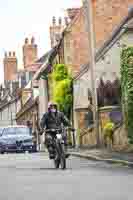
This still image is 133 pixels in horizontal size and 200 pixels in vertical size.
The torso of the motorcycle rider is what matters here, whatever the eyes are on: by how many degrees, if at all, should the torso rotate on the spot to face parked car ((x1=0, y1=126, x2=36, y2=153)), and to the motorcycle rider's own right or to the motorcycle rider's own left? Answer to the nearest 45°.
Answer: approximately 180°

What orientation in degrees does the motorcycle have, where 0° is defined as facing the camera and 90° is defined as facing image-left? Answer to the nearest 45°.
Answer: approximately 0°

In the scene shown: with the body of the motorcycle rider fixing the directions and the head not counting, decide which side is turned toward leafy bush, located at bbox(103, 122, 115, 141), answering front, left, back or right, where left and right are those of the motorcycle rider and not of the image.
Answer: back

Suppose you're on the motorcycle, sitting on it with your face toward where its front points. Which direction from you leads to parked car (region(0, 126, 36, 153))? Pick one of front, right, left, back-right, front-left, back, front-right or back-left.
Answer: back

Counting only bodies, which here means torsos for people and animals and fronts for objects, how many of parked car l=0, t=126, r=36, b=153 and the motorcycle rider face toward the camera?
2

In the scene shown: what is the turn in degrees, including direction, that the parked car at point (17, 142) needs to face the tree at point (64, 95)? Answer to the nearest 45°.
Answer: approximately 135° to its left

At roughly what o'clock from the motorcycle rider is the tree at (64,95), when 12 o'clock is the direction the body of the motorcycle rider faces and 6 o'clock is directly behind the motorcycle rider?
The tree is roughly at 6 o'clock from the motorcycle rider.
